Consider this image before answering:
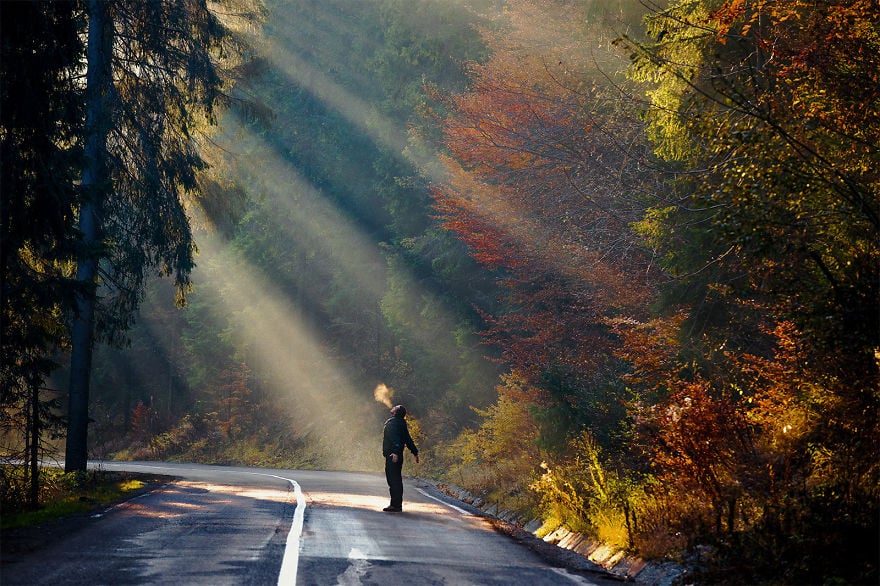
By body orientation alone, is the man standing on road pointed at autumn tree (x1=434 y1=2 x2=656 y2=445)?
no

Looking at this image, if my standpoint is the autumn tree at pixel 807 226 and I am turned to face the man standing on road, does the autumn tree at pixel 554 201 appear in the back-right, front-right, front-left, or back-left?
front-right

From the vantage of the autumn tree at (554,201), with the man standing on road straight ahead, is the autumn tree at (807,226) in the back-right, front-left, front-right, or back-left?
front-left

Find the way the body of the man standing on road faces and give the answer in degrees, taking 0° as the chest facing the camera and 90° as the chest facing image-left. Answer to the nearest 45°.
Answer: approximately 90°

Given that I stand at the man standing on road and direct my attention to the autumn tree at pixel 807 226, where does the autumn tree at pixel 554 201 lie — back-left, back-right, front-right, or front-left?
back-left

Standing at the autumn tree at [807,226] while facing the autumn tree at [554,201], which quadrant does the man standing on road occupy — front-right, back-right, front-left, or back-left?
front-left

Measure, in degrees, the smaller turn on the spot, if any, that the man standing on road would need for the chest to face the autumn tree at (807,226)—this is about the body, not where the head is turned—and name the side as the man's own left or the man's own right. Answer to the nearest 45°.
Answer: approximately 135° to the man's own left
